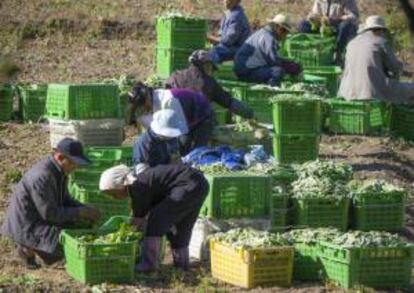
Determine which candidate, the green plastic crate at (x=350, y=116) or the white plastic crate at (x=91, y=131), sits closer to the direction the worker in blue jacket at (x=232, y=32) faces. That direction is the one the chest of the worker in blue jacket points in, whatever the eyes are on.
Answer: the white plastic crate

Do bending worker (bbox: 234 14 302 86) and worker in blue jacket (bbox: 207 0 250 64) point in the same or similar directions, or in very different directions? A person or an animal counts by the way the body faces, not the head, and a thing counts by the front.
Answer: very different directions

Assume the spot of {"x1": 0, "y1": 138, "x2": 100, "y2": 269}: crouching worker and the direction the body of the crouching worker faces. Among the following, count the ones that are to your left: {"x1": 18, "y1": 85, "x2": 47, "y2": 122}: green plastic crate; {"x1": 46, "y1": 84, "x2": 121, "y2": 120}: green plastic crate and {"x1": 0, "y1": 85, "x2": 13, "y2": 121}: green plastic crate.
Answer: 3

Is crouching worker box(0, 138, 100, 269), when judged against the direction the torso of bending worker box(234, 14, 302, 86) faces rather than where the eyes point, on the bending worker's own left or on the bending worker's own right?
on the bending worker's own right

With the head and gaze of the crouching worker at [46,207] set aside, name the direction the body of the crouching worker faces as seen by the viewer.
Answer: to the viewer's right

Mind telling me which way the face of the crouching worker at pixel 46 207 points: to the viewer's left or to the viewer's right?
to the viewer's right

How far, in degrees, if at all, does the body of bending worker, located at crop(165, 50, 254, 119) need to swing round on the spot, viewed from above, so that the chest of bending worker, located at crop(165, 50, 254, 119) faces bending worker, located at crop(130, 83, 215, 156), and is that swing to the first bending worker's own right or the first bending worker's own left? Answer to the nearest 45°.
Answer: approximately 90° to the first bending worker's own right

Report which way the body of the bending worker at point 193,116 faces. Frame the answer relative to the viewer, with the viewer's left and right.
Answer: facing to the left of the viewer

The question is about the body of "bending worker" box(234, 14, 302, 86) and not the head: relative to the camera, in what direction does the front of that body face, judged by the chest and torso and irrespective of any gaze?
to the viewer's right

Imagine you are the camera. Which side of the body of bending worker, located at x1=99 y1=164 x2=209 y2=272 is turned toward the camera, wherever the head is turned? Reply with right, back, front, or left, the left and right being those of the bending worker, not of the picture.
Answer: left
